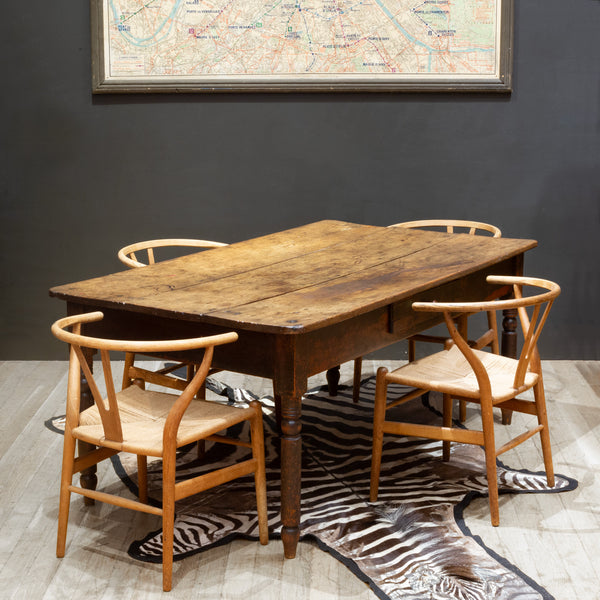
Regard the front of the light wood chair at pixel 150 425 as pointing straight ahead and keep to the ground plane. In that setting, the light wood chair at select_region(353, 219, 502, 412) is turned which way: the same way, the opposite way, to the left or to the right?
the opposite way

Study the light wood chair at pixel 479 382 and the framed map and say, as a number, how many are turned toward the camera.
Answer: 1

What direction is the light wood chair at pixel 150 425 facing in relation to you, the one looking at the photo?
facing away from the viewer and to the right of the viewer

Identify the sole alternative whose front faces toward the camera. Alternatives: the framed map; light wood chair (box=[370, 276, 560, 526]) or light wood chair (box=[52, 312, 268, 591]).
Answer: the framed map

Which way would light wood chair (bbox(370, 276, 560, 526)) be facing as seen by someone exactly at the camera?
facing away from the viewer and to the left of the viewer

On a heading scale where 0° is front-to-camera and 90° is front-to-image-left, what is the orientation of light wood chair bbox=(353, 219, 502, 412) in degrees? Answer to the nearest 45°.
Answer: approximately 45°

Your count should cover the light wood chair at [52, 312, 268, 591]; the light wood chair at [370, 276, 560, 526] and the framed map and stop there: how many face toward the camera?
1

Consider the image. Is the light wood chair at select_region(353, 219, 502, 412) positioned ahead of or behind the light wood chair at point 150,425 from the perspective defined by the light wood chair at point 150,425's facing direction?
ahead

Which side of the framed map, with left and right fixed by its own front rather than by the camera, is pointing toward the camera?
front

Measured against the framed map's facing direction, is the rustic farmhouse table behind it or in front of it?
in front
